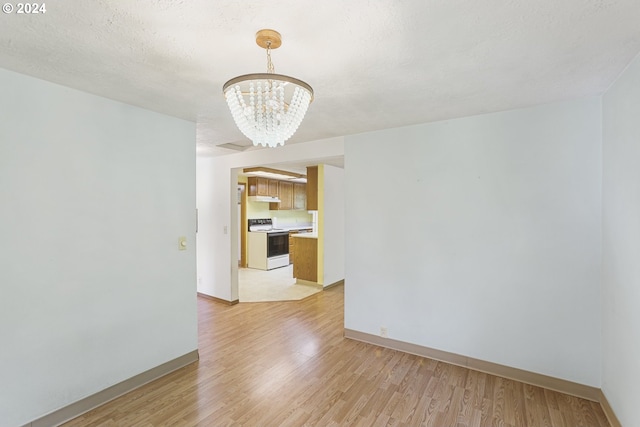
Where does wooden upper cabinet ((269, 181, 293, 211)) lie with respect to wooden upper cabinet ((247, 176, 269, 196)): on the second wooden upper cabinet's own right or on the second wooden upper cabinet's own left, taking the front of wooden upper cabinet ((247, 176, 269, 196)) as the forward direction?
on the second wooden upper cabinet's own left

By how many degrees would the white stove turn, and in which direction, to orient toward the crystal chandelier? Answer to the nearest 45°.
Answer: approximately 45° to its right

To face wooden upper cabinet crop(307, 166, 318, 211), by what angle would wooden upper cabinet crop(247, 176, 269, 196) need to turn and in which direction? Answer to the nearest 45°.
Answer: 0° — it already faces it

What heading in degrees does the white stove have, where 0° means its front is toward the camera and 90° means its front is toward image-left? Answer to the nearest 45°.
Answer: approximately 315°
